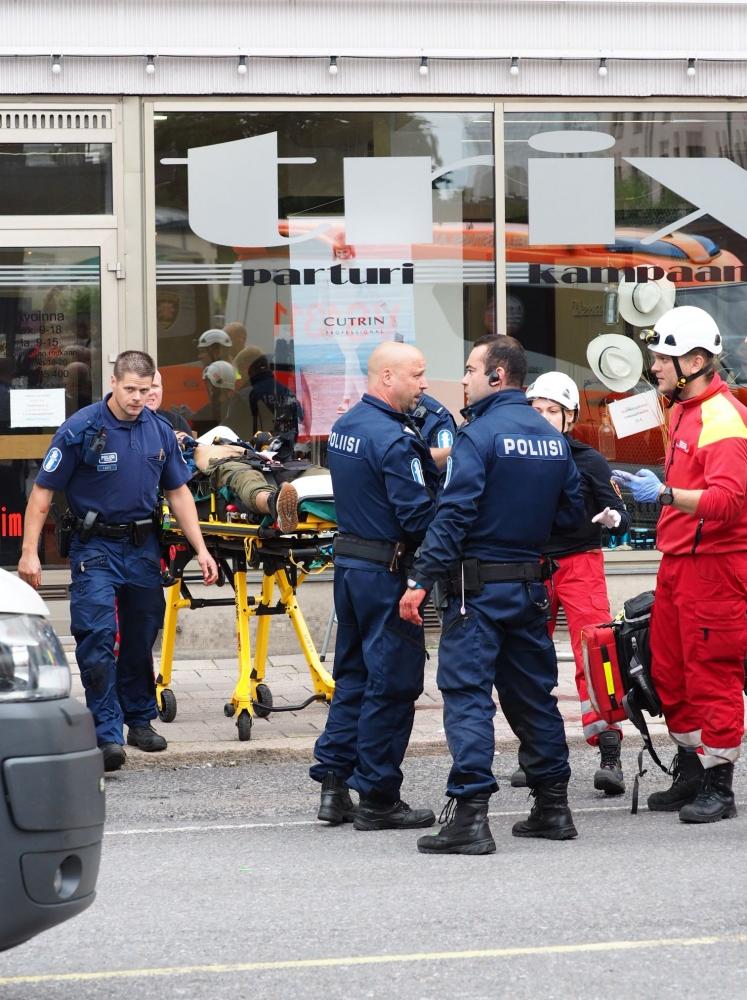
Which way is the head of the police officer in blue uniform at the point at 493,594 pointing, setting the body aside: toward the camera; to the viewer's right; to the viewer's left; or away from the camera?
to the viewer's left

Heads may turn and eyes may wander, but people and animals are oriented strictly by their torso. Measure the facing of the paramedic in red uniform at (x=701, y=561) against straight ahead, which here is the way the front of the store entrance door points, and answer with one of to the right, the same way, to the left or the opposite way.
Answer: to the right

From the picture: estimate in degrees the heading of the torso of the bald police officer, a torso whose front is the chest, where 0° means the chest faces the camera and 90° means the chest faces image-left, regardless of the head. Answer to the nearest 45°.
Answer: approximately 225°

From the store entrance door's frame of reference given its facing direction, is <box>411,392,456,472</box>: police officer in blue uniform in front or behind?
in front

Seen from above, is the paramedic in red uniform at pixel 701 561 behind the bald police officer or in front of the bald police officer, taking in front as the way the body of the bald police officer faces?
in front

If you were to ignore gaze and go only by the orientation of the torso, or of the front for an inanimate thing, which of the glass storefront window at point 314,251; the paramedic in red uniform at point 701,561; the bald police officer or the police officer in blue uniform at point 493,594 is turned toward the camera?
the glass storefront window

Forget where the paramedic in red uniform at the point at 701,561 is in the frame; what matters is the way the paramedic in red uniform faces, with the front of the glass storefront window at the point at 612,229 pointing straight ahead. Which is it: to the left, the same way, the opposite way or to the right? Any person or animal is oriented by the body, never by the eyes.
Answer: to the right

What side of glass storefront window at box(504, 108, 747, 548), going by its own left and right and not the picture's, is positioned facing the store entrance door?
right

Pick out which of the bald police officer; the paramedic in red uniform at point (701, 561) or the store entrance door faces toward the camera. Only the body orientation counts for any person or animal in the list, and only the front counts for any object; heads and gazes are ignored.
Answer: the store entrance door

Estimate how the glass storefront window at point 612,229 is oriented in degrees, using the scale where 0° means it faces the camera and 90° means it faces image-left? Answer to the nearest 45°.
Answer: approximately 0°

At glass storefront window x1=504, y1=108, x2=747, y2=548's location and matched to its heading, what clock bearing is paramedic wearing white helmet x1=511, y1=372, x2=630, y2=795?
The paramedic wearing white helmet is roughly at 12 o'clock from the glass storefront window.

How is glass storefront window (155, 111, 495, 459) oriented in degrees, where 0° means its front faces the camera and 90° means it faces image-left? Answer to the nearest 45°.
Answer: approximately 0°

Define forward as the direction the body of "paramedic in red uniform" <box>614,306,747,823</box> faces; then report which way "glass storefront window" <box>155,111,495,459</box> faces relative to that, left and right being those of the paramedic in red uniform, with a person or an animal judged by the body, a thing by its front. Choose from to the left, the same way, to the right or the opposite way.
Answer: to the left

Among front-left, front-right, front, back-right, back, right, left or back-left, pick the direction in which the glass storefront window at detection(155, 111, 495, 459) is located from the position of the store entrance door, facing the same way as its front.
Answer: left
